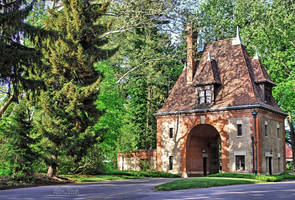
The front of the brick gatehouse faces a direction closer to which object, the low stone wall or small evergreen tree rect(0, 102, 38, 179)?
the small evergreen tree

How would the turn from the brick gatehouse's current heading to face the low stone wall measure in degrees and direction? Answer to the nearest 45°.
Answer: approximately 90° to its right

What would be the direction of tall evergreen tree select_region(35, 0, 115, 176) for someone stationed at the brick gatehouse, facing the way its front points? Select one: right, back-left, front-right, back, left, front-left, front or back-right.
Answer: front

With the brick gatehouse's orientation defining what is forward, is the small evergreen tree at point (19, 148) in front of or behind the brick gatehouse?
in front

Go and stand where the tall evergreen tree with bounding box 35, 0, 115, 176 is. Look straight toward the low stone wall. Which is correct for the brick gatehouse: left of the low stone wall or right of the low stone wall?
right

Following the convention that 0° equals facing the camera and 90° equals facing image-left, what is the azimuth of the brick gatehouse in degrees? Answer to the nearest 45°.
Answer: approximately 45°
